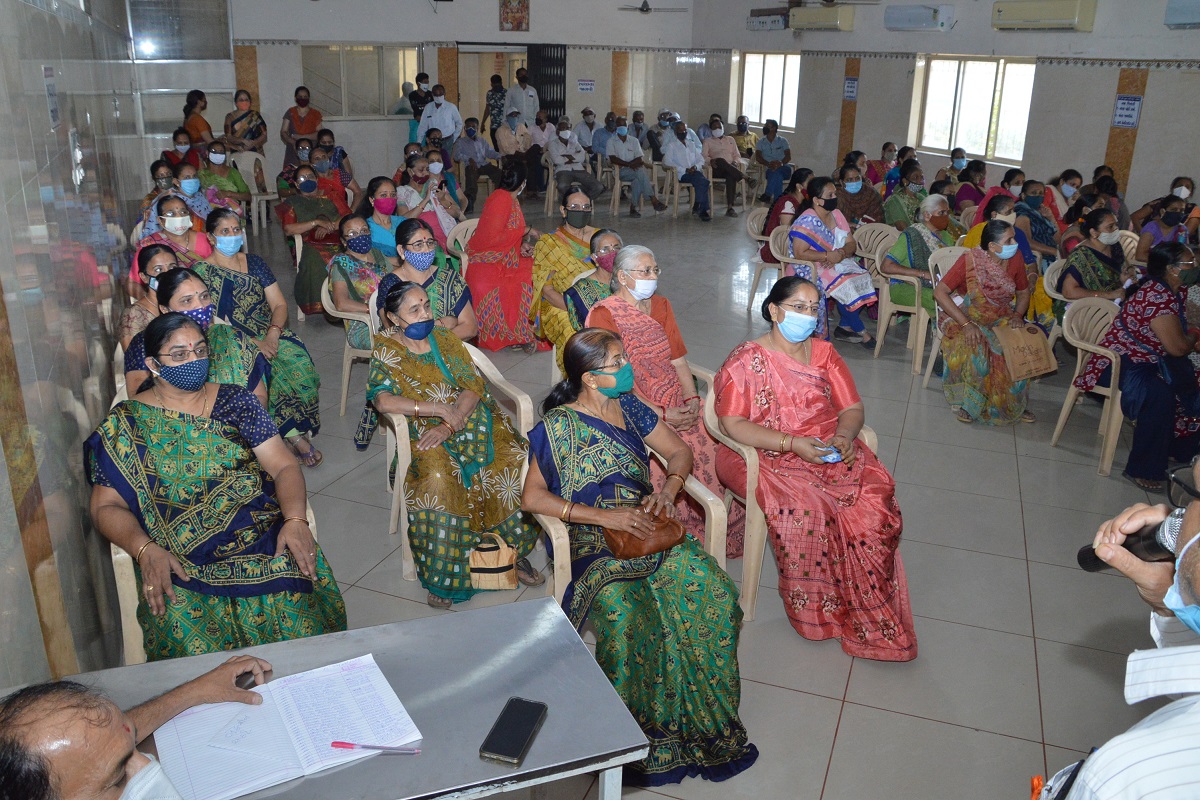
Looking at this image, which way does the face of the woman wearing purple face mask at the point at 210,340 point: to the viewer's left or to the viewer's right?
to the viewer's right

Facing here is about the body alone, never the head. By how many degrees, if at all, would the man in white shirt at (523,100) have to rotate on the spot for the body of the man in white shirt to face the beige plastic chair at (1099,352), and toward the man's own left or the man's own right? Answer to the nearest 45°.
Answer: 0° — they already face it

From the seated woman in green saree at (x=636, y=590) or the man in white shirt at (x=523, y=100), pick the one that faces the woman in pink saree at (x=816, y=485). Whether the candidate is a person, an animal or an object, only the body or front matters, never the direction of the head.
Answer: the man in white shirt

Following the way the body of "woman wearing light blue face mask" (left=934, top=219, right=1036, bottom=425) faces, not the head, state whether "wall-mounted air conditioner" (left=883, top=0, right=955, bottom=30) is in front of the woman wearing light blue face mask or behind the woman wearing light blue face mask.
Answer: behind

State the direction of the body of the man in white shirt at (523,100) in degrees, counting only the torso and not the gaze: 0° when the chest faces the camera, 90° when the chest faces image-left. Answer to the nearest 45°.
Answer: approximately 0°

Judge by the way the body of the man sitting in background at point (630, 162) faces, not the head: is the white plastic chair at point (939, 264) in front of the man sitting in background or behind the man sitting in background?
in front

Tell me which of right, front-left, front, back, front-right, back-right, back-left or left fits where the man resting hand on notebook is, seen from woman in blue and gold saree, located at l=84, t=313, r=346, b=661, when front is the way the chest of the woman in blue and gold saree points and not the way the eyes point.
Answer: front-right

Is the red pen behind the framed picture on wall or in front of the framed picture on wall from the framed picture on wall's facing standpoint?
in front

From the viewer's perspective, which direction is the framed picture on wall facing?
toward the camera

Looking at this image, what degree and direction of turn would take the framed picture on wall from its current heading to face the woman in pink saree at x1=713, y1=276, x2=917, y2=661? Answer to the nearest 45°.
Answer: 0° — it already faces them

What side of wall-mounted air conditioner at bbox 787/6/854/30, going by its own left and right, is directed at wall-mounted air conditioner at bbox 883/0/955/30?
left

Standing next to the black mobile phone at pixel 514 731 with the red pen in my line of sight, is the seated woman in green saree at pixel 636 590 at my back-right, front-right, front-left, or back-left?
back-right

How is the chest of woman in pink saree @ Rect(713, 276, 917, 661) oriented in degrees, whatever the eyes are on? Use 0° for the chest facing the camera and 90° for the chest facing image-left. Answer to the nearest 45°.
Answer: approximately 315°

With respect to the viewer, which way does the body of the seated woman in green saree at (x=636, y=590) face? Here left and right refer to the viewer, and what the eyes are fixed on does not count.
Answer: facing the viewer and to the right of the viewer
